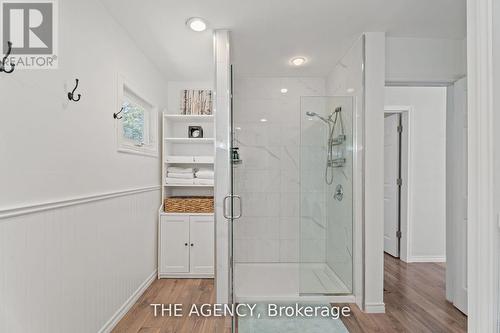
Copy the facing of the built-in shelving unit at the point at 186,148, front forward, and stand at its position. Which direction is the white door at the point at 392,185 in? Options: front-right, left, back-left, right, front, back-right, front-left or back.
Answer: left

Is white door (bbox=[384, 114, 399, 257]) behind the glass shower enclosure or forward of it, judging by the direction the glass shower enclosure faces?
behind

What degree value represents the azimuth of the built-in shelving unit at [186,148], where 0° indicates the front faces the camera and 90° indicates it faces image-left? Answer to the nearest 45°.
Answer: approximately 0°

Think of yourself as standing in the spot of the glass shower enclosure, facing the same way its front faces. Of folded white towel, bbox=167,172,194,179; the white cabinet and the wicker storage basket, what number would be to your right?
3

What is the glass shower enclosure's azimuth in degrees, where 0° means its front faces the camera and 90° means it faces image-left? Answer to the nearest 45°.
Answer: approximately 0°

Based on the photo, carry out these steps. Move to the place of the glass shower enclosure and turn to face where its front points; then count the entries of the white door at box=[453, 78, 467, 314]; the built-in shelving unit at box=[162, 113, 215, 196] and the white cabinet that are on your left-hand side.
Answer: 1

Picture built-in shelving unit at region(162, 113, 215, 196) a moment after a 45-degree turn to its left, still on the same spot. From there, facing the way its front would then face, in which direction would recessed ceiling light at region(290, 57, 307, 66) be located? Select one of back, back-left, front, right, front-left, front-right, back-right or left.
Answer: front

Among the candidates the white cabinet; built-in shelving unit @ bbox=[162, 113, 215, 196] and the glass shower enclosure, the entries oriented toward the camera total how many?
3

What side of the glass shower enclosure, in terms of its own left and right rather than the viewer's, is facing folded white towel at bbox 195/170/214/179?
right
